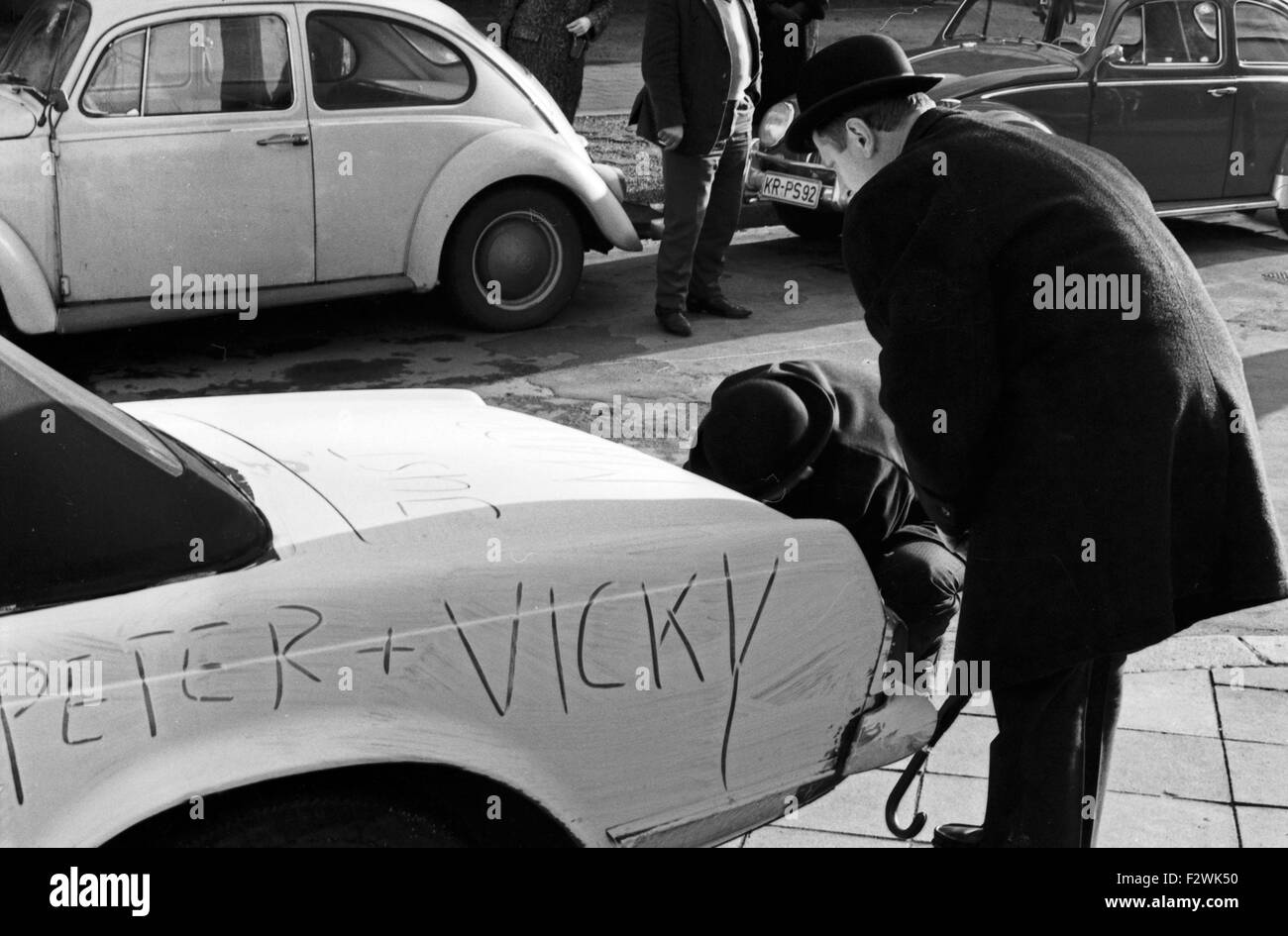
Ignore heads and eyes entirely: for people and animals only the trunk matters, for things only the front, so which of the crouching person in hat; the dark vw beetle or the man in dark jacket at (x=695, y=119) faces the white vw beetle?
the dark vw beetle

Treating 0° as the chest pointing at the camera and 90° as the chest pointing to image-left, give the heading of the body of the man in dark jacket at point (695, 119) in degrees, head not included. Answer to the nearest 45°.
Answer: approximately 315°

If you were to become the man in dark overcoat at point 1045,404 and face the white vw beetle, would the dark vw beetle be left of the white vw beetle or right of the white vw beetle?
right

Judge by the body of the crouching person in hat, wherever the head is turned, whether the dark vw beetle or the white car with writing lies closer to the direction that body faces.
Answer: the white car with writing

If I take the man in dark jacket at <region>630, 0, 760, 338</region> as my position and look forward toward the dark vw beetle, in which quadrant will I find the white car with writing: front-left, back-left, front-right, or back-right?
back-right

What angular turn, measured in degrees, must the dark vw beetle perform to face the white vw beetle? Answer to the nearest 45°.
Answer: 0° — it already faces it

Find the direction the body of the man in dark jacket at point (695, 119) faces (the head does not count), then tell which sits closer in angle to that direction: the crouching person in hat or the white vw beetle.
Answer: the crouching person in hat

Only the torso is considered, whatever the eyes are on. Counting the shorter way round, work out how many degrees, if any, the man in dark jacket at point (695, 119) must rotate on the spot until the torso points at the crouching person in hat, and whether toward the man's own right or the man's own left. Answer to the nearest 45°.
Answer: approximately 45° to the man's own right

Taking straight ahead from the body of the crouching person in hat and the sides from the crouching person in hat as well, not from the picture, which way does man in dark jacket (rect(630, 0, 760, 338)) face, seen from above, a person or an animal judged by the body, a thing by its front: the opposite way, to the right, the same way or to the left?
to the left

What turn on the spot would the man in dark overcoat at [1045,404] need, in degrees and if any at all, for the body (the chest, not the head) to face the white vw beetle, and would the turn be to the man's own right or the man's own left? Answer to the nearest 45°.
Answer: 0° — they already face it

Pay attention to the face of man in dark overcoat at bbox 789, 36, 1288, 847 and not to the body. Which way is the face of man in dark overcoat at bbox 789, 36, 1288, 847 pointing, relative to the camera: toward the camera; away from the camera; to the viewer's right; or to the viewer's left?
to the viewer's left
